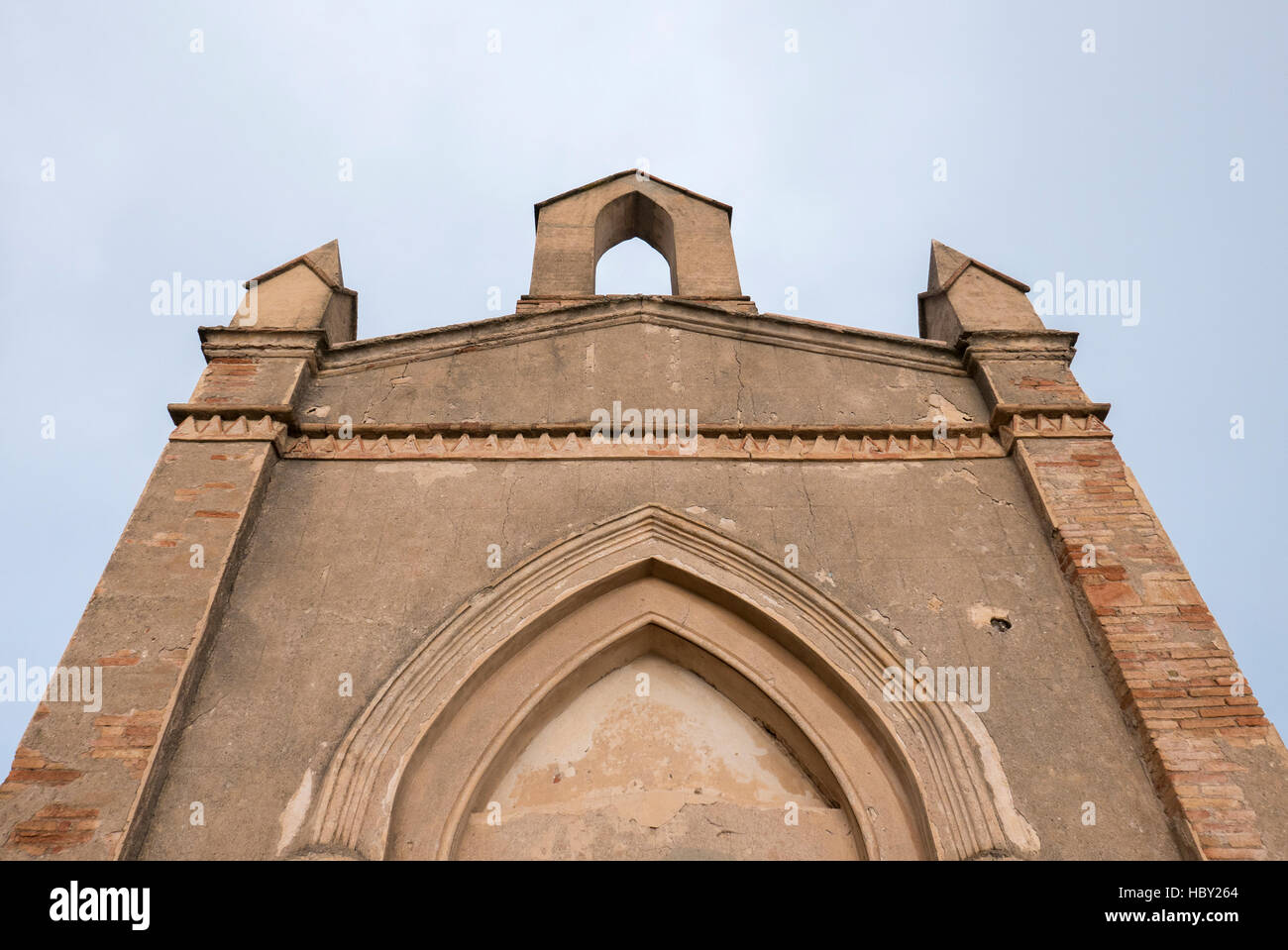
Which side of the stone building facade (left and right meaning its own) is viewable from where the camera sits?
front
